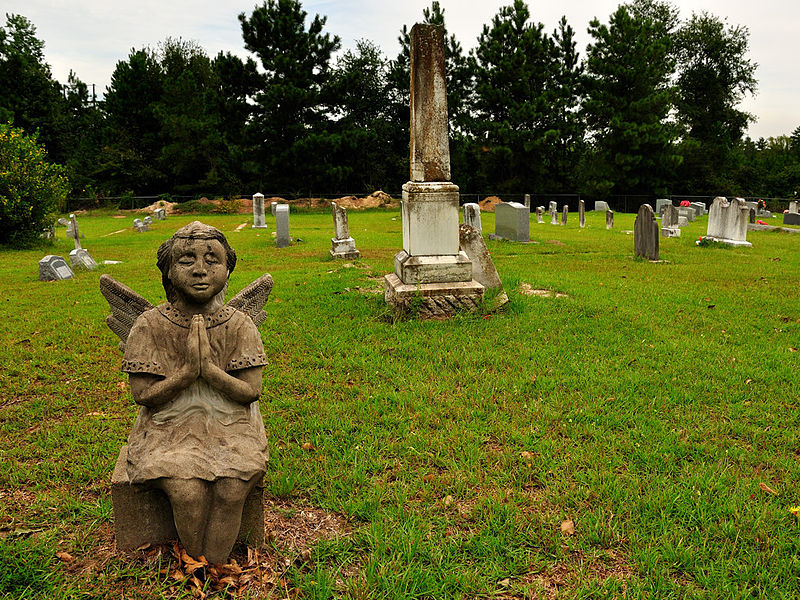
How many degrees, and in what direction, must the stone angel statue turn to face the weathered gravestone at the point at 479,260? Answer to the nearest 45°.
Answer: approximately 135° to its left

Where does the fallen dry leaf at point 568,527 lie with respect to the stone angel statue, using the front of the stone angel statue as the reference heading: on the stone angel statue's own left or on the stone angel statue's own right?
on the stone angel statue's own left

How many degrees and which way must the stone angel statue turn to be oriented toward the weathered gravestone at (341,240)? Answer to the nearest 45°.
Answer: approximately 180°

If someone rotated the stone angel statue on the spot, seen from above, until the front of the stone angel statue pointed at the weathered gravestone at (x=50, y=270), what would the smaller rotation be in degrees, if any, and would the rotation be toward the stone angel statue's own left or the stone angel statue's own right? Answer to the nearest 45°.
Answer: approximately 180°

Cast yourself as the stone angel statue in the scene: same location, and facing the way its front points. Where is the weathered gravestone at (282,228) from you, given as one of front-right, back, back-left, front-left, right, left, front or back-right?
back

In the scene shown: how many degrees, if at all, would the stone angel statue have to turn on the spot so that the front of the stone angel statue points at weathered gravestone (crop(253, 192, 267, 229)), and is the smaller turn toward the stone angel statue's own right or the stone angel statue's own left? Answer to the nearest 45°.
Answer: approximately 180°

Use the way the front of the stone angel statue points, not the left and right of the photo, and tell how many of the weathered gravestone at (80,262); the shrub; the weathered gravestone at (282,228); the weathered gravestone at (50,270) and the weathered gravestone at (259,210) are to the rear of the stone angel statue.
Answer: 5

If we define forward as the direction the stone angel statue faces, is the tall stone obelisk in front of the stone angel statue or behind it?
behind

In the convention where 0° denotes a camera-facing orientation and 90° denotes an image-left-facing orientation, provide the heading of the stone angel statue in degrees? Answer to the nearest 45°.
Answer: approximately 0°

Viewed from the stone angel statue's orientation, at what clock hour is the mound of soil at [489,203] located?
The mound of soil is roughly at 7 o'clock from the stone angel statue.
